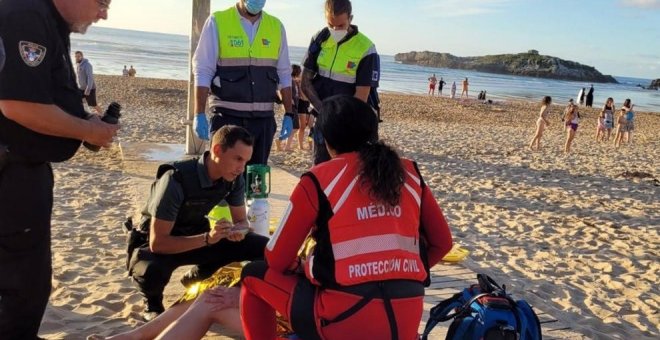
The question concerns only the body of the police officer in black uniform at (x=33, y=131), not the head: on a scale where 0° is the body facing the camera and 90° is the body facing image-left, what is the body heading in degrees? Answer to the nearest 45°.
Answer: approximately 270°

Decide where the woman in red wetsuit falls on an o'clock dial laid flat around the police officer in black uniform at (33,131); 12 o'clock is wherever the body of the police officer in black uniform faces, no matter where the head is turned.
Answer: The woman in red wetsuit is roughly at 1 o'clock from the police officer in black uniform.

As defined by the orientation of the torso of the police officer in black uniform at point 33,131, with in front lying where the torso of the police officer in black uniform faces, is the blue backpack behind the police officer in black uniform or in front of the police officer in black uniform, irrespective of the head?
in front

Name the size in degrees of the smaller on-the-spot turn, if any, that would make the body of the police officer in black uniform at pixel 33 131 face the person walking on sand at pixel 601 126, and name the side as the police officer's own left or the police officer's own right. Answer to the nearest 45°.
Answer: approximately 45° to the police officer's own left

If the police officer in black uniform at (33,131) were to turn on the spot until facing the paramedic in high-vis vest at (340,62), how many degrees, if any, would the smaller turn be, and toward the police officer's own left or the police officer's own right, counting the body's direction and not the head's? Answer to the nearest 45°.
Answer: approximately 45° to the police officer's own left

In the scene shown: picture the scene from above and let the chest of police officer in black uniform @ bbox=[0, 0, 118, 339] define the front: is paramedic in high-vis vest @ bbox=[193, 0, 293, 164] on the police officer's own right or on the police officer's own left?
on the police officer's own left

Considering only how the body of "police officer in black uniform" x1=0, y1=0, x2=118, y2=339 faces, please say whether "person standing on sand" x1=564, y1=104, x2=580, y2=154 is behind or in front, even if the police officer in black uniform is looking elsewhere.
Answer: in front

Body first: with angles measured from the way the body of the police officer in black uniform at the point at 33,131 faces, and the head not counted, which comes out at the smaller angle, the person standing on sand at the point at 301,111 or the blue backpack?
the blue backpack

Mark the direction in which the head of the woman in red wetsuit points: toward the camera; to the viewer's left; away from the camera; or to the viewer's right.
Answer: away from the camera

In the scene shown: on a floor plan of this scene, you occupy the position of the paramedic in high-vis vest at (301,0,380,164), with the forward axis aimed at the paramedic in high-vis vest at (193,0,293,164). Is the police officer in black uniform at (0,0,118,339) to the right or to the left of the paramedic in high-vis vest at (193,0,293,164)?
left

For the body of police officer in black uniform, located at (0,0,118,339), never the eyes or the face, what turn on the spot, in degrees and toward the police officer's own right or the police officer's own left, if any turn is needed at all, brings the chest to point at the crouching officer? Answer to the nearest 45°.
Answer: approximately 45° to the police officer's own left

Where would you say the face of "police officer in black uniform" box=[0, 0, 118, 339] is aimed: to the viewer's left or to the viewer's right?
to the viewer's right

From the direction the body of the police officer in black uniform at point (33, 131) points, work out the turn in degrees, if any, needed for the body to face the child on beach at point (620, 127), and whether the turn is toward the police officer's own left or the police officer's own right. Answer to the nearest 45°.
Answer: approximately 45° to the police officer's own left
